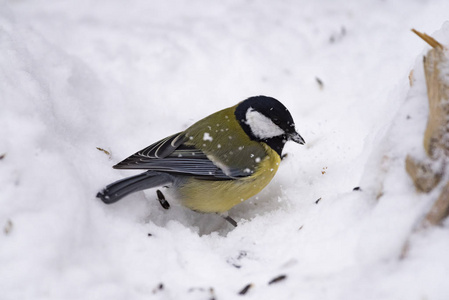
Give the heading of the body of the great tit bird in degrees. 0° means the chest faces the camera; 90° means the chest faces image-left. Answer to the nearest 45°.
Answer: approximately 270°
